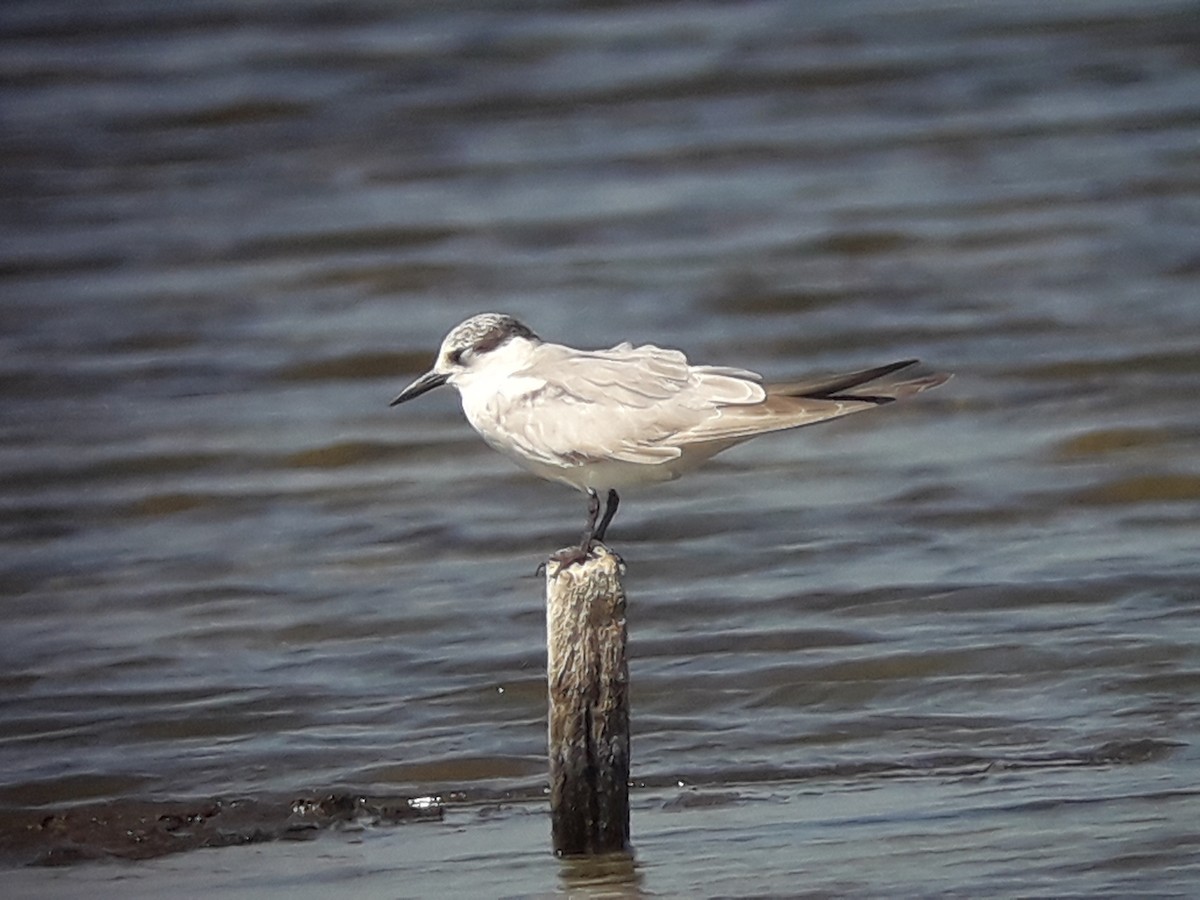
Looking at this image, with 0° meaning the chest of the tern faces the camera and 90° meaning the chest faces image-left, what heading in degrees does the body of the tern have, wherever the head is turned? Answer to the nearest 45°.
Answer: approximately 90°
